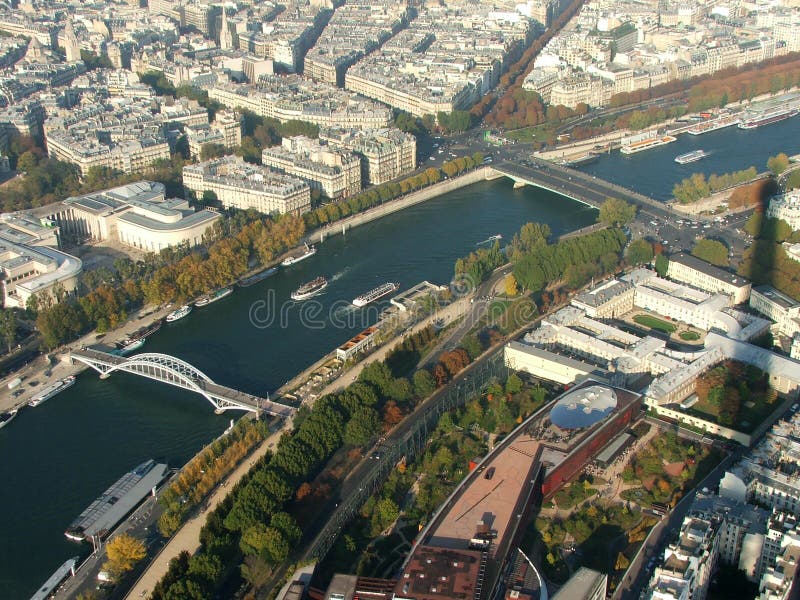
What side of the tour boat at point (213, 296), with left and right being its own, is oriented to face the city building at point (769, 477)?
right

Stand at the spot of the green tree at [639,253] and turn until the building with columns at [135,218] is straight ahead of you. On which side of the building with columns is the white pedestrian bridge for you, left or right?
left

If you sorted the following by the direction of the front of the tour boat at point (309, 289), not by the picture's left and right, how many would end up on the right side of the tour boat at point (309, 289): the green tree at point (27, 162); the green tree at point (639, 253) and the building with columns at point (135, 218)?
2

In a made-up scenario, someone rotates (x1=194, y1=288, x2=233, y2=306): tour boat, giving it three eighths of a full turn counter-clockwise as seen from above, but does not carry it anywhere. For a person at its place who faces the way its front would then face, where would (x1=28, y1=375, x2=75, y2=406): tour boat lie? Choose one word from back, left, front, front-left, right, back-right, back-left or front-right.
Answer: front-left

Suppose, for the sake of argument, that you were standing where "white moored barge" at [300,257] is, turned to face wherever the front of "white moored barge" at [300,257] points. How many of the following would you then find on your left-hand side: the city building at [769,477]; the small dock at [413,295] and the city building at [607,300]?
3

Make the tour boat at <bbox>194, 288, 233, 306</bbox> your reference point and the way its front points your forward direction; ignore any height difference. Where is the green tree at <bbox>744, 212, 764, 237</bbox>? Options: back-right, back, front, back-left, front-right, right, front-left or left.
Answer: front-right

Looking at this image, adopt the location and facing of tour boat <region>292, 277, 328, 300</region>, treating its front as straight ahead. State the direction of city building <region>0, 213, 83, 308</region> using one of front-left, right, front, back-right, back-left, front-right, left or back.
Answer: front-right

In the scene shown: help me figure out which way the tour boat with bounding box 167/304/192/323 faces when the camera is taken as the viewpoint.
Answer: facing the viewer and to the left of the viewer

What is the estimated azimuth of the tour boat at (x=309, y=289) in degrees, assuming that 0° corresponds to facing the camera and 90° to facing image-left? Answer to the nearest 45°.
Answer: approximately 45°
